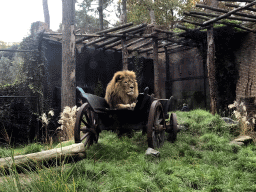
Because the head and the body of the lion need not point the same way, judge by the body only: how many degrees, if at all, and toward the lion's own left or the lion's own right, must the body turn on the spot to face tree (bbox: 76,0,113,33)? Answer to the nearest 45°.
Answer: approximately 135° to the lion's own left

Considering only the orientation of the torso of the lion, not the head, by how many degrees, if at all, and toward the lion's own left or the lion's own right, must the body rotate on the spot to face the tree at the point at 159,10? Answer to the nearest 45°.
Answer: approximately 135° to the lion's own left

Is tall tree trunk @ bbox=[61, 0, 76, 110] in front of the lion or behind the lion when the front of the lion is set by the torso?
behind

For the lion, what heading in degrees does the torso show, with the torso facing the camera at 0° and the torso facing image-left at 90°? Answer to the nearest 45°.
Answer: approximately 315°
